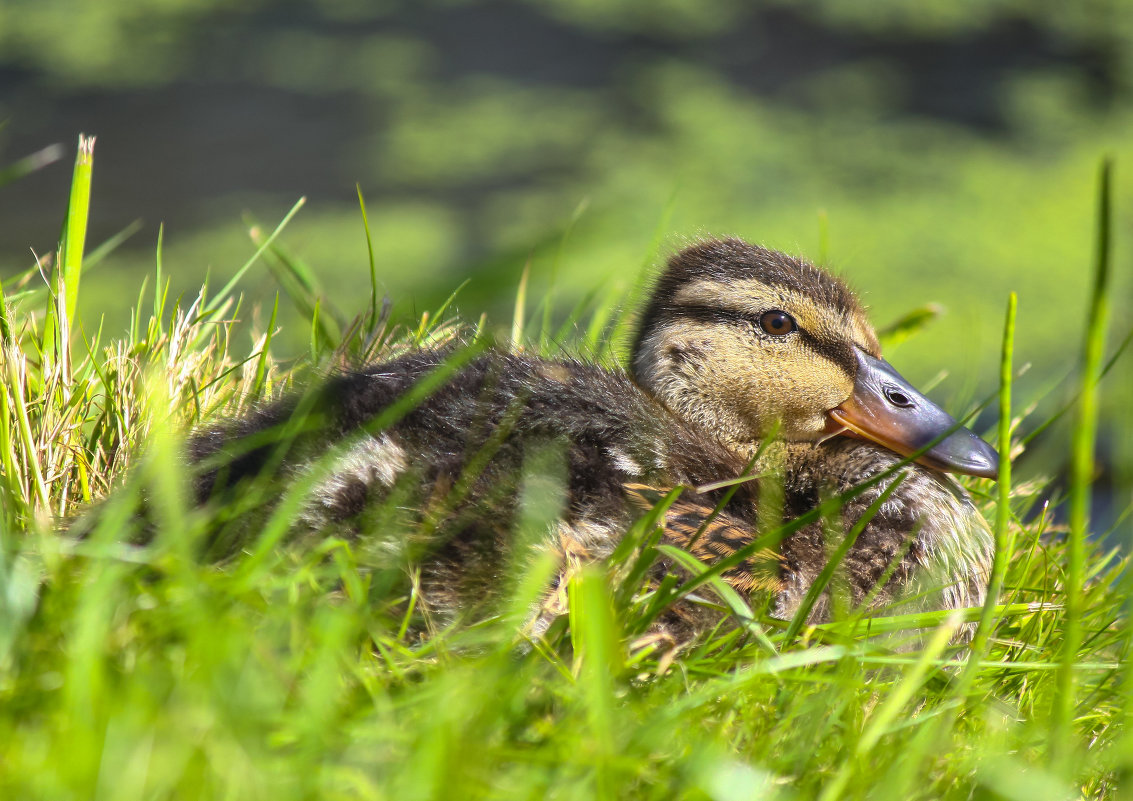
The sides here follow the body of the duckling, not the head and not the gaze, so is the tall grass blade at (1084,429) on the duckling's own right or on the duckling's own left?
on the duckling's own right

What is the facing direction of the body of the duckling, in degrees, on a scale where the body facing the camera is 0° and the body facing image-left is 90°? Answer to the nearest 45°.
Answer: approximately 270°
